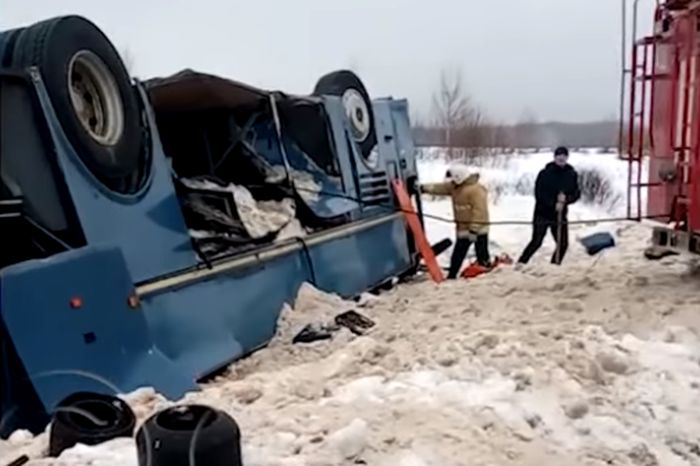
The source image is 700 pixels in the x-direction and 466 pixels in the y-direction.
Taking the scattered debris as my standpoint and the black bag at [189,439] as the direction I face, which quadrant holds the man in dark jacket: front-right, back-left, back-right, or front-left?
back-left

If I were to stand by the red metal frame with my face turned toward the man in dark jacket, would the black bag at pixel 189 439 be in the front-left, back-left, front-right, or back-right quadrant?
back-left

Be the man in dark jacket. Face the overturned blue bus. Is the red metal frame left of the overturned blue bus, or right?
left

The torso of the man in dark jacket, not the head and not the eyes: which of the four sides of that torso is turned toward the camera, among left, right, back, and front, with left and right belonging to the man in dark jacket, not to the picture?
front

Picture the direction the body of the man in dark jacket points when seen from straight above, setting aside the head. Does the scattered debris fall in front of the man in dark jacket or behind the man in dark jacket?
in front

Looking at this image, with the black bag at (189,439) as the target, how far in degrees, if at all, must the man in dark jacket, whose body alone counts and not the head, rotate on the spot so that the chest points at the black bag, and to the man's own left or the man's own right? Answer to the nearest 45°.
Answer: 0° — they already face it
